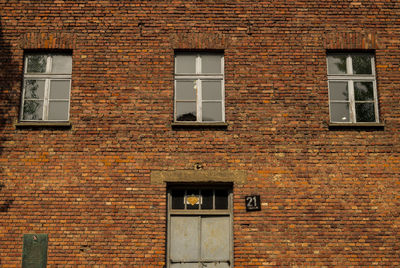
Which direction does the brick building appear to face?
toward the camera

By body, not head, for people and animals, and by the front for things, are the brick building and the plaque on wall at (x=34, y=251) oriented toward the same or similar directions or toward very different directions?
same or similar directions

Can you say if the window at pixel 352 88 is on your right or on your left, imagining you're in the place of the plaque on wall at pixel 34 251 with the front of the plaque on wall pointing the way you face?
on your left

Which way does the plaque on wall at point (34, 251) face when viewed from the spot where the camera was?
facing the viewer

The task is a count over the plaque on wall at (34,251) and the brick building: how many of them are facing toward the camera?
2
